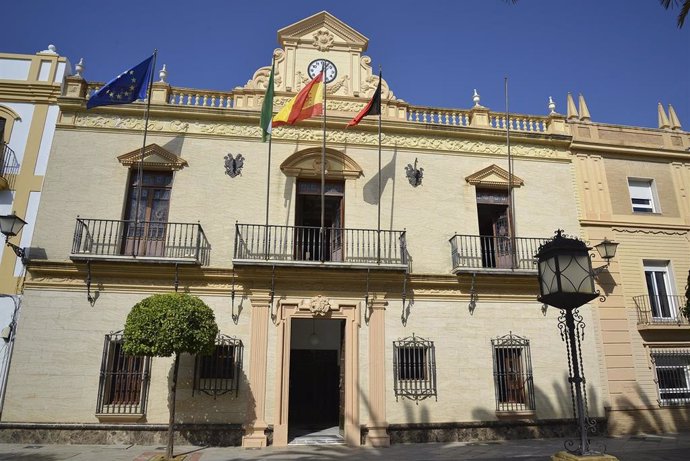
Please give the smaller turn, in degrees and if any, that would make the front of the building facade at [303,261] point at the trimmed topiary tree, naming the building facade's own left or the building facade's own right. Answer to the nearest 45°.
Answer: approximately 45° to the building facade's own right

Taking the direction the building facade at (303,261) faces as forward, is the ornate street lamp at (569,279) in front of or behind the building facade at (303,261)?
in front

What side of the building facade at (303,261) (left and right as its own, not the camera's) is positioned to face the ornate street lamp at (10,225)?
right

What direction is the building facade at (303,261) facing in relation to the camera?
toward the camera
